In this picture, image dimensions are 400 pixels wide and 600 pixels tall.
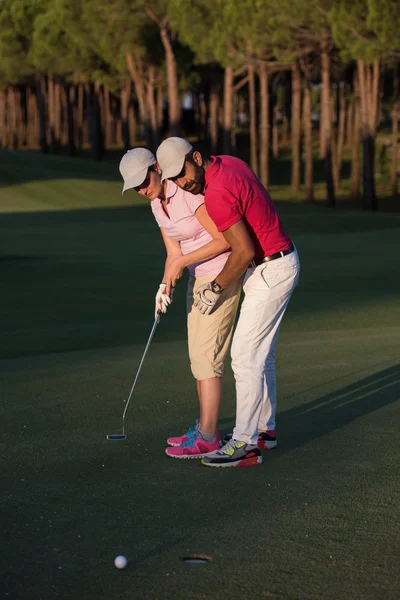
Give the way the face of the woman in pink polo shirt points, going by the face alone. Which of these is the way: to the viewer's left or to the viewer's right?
to the viewer's left

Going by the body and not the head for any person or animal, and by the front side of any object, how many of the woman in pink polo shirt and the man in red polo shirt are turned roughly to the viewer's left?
2

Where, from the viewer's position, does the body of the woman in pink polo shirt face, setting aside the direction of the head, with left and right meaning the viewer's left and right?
facing to the left of the viewer

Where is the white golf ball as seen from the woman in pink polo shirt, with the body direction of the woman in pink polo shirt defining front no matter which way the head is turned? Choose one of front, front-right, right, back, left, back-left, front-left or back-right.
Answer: left

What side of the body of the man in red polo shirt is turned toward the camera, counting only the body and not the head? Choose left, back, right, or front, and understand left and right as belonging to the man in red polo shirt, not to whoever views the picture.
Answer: left
